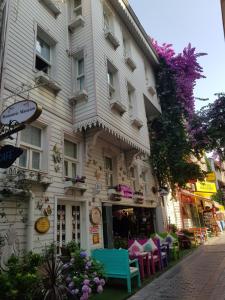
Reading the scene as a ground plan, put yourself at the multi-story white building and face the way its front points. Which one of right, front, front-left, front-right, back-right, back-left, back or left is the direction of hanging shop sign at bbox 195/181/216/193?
left

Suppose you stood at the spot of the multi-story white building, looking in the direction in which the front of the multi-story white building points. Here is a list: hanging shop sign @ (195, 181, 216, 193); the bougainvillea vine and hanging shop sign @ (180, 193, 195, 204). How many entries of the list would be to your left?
3

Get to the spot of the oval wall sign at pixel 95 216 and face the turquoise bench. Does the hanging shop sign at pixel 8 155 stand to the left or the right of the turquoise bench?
right

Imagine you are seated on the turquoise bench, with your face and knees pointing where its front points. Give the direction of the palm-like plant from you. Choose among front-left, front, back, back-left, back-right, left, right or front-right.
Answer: back

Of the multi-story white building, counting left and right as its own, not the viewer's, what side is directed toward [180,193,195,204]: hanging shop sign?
left

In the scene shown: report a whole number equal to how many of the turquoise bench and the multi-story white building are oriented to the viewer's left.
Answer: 0

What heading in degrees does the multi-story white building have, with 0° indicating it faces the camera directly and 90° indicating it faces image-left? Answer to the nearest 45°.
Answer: approximately 315°
